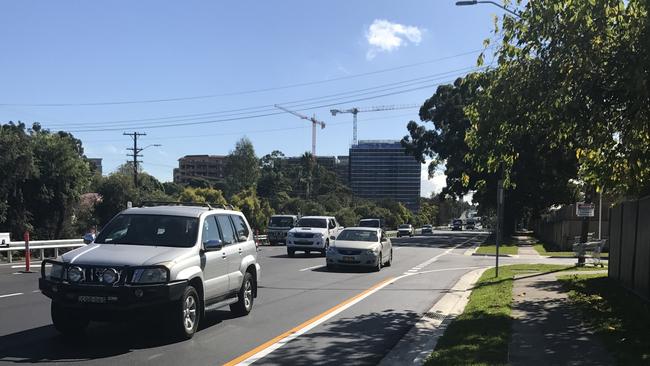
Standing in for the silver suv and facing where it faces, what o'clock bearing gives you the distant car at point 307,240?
The distant car is roughly at 5 o'clock from the silver suv.

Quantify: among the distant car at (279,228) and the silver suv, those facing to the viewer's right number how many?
0

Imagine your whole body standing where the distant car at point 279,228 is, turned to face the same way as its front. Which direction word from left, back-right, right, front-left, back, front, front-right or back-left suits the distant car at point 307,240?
front-left

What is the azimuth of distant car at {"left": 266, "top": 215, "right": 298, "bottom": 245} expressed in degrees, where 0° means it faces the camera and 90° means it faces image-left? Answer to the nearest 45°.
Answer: approximately 45°

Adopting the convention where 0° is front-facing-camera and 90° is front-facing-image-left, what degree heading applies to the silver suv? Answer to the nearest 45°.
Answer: approximately 45°

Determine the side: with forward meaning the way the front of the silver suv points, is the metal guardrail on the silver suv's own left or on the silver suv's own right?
on the silver suv's own right
